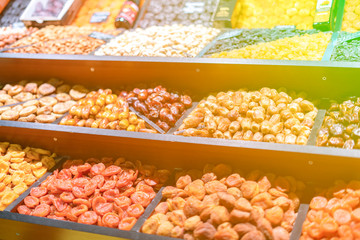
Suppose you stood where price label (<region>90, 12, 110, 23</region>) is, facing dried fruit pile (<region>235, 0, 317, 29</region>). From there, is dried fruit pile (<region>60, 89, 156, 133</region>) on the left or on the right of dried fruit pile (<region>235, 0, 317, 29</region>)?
right

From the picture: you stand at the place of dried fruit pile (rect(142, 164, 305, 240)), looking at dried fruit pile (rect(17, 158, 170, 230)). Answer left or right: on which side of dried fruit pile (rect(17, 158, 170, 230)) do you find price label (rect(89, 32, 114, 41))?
right

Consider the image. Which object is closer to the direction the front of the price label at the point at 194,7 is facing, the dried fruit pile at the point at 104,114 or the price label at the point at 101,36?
the dried fruit pile

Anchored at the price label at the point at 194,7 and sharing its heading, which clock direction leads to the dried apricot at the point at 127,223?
The dried apricot is roughly at 12 o'clock from the price label.

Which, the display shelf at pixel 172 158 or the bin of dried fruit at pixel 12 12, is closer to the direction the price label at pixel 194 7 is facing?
the display shelf

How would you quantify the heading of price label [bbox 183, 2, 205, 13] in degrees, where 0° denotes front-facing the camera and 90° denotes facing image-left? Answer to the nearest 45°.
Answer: approximately 0°

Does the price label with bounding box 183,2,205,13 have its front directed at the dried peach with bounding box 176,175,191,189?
yes

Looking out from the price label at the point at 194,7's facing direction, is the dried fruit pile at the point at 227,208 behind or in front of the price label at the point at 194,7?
in front

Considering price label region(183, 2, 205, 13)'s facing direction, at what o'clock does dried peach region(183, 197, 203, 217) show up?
The dried peach is roughly at 12 o'clock from the price label.

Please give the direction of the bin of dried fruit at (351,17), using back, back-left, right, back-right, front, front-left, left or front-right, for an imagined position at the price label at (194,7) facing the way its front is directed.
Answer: front-left

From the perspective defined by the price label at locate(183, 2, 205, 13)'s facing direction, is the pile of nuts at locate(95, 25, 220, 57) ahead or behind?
ahead

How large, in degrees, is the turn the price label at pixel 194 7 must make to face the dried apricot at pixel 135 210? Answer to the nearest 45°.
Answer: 0° — it already faces it
